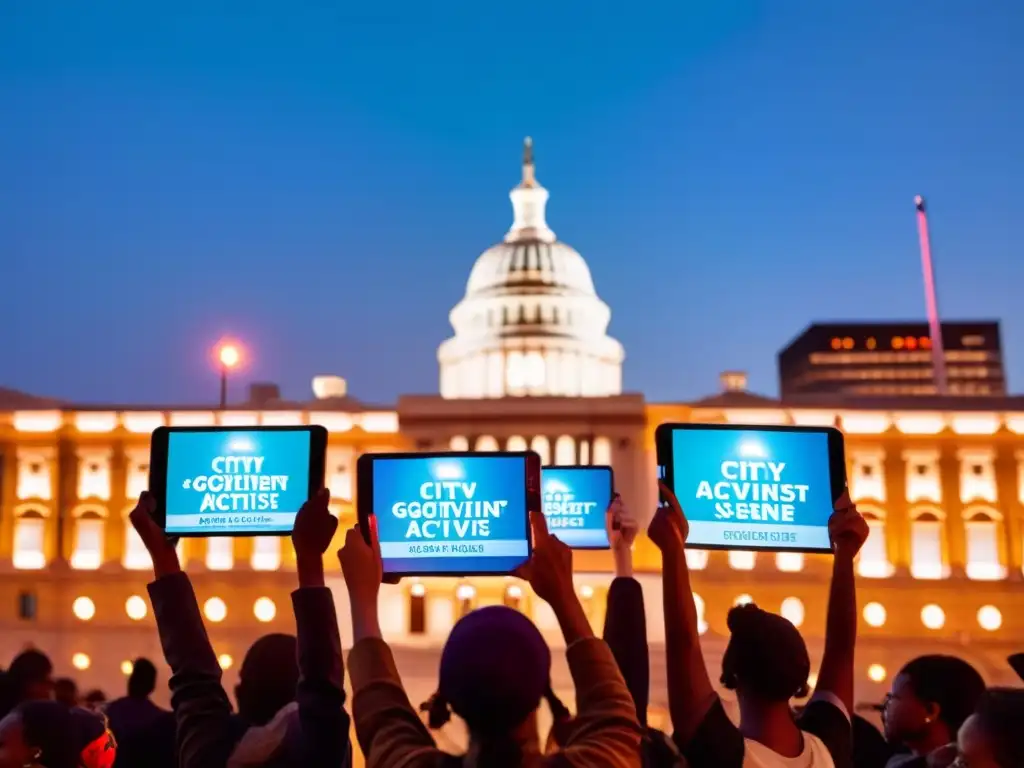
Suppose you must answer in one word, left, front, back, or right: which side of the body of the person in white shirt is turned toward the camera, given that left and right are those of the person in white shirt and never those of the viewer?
back

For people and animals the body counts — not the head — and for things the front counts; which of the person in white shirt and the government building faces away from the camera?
the person in white shirt

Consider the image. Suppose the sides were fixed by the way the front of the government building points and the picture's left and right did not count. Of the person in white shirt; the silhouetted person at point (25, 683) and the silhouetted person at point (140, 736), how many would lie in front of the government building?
3

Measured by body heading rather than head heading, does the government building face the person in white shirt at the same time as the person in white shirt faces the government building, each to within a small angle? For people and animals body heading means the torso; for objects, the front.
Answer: yes

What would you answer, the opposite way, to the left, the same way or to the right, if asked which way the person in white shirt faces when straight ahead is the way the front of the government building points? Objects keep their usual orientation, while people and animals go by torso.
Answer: the opposite way

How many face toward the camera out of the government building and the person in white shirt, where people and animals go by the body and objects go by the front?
1

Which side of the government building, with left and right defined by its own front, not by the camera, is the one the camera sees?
front

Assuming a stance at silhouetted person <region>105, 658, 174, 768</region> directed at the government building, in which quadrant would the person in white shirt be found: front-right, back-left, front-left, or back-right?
back-right

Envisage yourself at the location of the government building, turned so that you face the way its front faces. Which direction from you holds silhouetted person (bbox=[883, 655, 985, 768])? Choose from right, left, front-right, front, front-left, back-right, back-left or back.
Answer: front

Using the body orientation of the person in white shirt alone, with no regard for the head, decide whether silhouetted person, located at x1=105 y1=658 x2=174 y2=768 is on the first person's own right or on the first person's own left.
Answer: on the first person's own left

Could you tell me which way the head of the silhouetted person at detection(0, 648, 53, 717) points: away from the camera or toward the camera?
away from the camera

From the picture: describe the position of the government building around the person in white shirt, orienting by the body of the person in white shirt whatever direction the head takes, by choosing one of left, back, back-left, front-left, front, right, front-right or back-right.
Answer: front

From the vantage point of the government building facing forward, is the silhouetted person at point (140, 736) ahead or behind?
ahead

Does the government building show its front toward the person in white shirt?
yes
